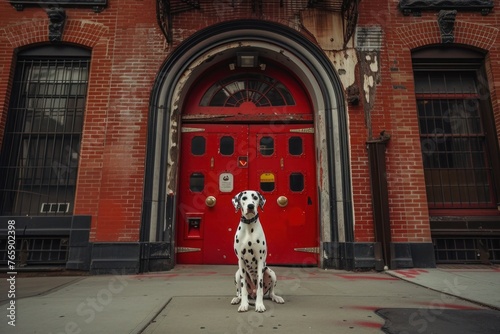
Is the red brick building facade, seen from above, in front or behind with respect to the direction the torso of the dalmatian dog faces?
behind

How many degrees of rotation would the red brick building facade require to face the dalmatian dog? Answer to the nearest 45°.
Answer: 0° — it already faces it

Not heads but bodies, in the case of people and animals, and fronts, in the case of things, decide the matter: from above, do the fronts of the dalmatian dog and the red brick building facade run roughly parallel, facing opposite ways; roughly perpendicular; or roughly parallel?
roughly parallel

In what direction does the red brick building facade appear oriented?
toward the camera

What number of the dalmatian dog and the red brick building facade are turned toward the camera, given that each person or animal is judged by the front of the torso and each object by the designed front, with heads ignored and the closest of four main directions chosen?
2

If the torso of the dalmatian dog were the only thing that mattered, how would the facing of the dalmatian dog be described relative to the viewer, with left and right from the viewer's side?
facing the viewer

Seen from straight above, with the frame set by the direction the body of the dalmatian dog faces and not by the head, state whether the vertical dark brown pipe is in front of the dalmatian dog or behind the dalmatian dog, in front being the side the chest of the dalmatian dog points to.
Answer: behind
